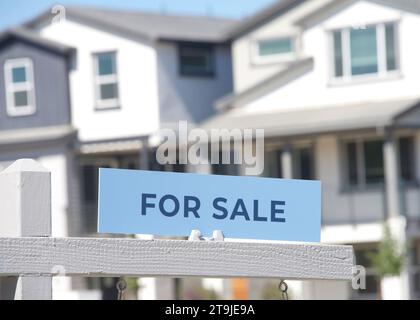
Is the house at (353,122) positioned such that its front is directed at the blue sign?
yes

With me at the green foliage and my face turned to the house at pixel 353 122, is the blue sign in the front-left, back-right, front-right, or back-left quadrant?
back-left

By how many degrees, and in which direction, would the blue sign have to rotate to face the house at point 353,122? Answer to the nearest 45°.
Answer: approximately 180°

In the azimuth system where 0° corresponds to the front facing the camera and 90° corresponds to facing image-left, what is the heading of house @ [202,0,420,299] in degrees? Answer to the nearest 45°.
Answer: approximately 0°

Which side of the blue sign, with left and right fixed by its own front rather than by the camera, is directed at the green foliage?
back

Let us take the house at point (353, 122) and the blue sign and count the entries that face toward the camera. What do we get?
2
